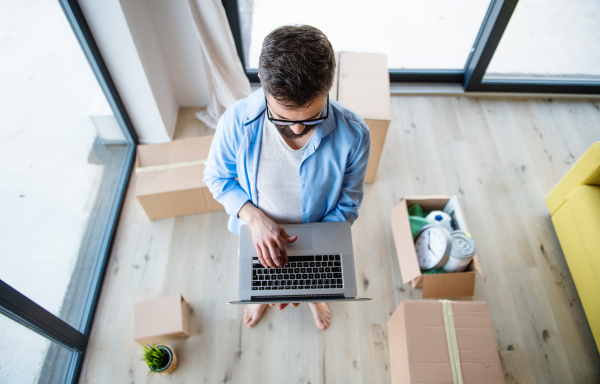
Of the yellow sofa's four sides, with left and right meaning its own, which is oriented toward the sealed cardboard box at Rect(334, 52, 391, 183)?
front

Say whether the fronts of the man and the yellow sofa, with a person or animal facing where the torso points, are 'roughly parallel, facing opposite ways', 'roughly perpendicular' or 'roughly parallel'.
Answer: roughly perpendicular

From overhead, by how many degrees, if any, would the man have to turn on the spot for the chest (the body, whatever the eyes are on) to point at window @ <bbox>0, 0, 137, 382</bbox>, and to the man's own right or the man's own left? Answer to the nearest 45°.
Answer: approximately 135° to the man's own right

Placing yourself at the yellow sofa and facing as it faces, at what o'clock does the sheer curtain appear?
The sheer curtain is roughly at 12 o'clock from the yellow sofa.

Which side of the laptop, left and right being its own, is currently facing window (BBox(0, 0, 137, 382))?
left

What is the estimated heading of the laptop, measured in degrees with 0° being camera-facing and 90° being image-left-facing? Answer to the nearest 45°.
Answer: approximately 180°

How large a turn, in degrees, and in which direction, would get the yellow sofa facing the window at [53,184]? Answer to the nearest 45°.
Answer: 0° — it already faces it

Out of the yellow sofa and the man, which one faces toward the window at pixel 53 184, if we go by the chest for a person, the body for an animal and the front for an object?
the yellow sofa

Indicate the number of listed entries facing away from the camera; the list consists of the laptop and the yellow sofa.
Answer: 1

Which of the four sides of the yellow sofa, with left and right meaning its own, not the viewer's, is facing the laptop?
front
